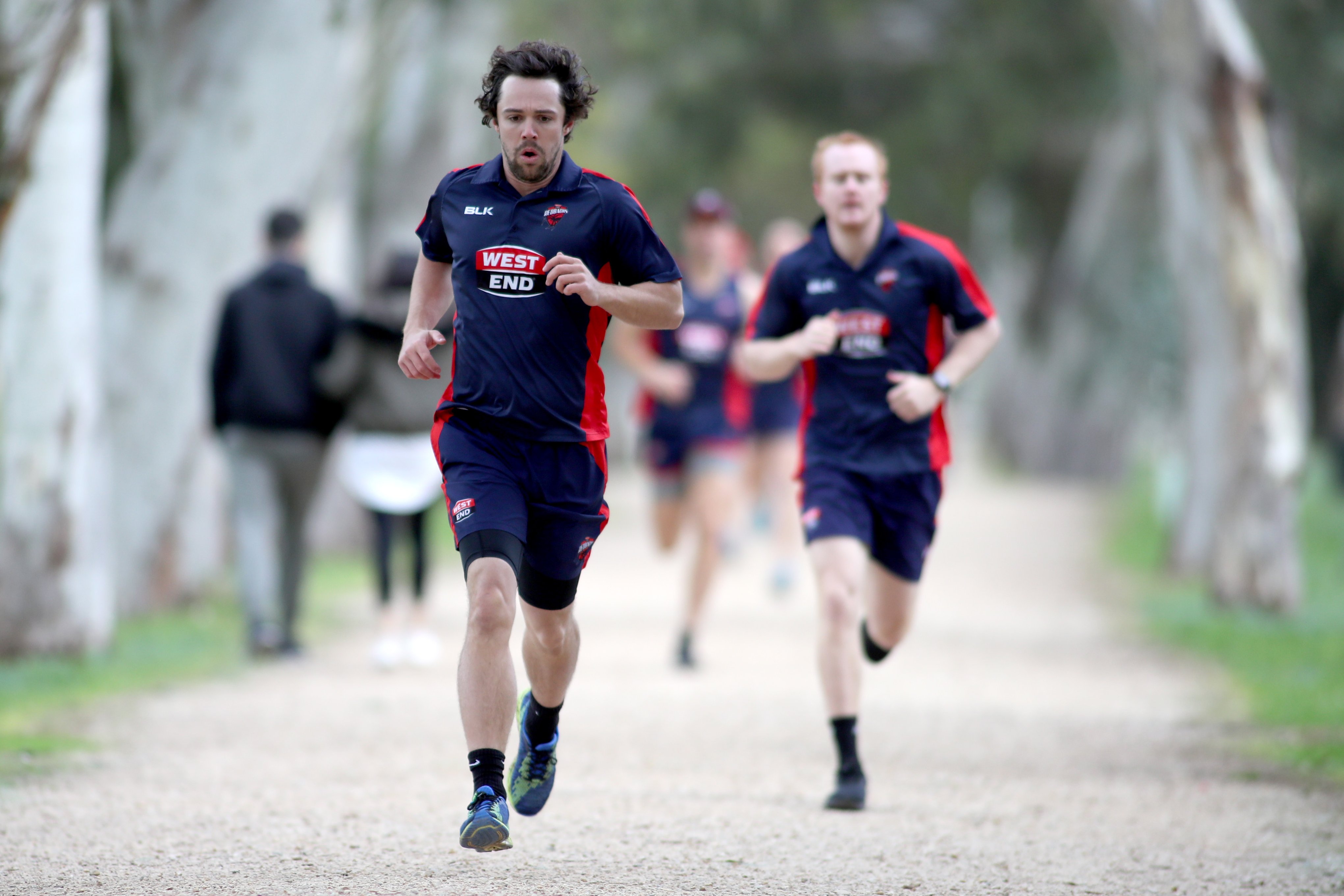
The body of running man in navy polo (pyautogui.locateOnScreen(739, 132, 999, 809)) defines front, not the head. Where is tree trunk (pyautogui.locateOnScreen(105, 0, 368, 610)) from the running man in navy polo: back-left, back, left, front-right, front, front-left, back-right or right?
back-right

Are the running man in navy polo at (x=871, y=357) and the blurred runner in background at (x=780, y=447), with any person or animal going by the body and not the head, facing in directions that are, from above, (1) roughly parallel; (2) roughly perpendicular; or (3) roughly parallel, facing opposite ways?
roughly parallel

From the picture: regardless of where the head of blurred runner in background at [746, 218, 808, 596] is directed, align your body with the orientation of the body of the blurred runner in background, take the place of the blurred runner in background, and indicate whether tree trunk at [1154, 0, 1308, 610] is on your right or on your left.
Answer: on your left

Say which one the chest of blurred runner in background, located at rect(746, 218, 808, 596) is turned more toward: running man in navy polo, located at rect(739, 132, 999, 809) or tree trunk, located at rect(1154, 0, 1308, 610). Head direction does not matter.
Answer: the running man in navy polo

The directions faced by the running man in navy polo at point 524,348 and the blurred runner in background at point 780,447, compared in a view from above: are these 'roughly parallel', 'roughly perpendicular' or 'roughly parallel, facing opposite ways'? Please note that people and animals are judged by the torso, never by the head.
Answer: roughly parallel

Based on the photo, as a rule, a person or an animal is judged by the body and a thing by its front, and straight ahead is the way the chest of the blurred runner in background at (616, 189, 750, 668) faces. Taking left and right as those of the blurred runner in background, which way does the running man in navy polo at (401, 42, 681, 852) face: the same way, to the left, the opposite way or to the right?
the same way

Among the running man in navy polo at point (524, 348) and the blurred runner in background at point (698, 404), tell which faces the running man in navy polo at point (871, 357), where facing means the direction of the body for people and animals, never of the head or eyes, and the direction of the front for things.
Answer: the blurred runner in background

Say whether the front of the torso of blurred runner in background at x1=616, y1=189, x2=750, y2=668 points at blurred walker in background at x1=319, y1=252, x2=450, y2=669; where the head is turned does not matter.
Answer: no

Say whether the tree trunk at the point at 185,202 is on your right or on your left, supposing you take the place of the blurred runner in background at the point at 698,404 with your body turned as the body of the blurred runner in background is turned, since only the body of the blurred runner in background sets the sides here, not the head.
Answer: on your right

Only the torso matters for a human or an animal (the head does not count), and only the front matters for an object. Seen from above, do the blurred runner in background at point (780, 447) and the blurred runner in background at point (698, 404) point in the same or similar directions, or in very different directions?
same or similar directions

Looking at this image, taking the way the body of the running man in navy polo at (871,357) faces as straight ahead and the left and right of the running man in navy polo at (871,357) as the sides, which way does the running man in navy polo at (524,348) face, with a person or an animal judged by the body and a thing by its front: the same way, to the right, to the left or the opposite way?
the same way

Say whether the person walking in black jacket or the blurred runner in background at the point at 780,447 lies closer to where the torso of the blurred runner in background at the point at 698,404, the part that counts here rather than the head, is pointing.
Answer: the person walking in black jacket

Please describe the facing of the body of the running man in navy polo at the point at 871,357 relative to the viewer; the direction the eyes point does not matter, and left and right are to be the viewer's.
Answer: facing the viewer

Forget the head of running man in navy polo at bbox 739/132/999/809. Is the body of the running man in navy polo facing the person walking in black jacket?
no

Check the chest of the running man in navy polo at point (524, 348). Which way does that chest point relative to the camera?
toward the camera

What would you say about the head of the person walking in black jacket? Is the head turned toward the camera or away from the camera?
away from the camera

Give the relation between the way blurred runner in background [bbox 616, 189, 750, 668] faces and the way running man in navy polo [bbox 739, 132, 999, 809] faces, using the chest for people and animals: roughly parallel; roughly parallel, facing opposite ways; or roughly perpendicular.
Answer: roughly parallel

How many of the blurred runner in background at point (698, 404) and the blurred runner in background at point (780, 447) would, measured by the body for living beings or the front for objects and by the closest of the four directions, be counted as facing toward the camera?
2

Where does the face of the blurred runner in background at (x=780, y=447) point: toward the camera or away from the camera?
toward the camera

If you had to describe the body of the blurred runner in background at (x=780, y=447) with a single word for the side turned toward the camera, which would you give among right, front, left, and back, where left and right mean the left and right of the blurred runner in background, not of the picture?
front
